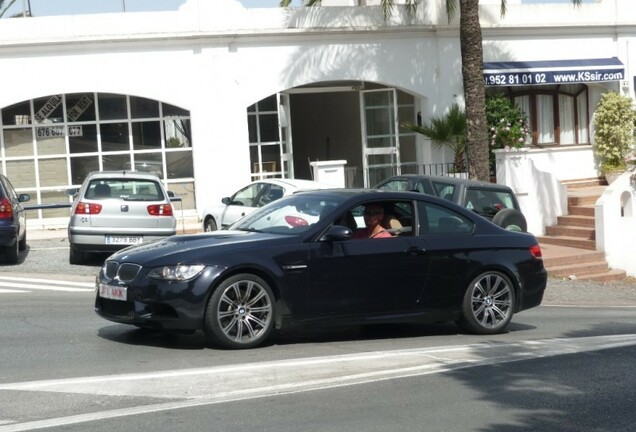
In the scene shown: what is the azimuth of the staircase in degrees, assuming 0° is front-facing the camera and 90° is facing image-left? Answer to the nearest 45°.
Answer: approximately 0°

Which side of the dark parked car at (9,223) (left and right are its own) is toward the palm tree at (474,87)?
right

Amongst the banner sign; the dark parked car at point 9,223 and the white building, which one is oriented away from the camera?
the dark parked car

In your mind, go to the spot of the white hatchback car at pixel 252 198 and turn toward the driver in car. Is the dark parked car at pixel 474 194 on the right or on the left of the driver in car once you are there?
left

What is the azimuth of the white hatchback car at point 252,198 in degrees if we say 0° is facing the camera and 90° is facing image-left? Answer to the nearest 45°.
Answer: approximately 135°

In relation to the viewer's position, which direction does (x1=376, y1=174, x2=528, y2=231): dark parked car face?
facing away from the viewer and to the left of the viewer

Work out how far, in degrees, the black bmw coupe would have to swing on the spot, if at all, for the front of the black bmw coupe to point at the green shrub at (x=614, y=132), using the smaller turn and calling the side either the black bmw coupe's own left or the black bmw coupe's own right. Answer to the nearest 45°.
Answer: approximately 180°

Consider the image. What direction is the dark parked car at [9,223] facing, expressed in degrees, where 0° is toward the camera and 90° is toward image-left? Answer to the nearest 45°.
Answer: approximately 180°

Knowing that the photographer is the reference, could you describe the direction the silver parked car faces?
facing away from the viewer
